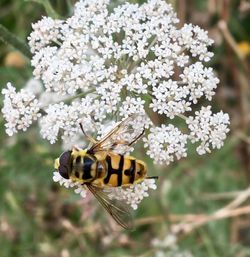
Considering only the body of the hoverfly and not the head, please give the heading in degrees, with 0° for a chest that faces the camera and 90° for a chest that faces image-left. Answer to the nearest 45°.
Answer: approximately 90°
